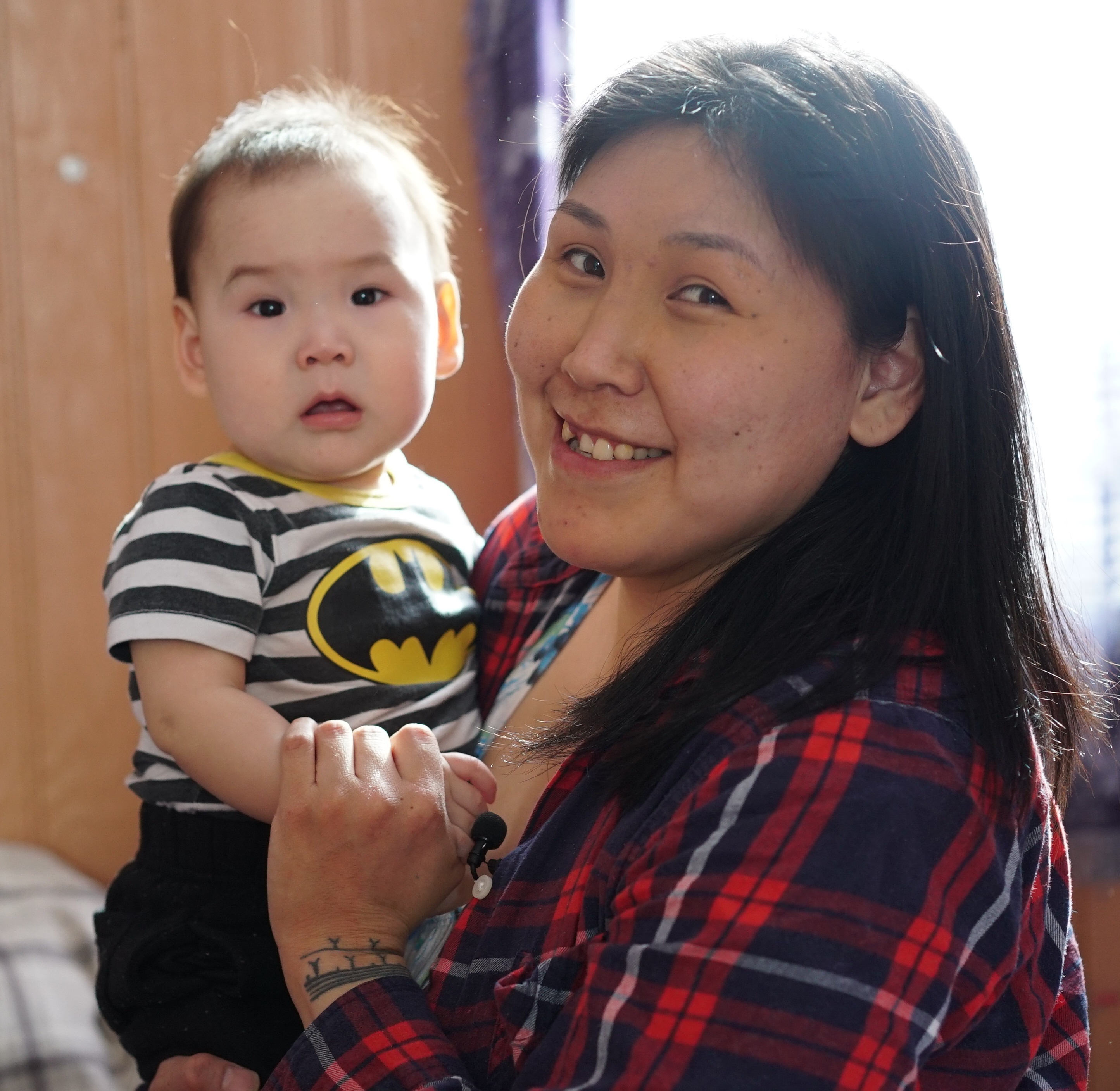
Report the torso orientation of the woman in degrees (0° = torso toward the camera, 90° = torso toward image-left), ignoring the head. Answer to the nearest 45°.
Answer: approximately 45°

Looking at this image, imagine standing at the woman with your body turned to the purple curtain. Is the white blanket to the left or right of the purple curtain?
left

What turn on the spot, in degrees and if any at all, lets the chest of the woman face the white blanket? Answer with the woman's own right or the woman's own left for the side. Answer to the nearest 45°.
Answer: approximately 90° to the woman's own right

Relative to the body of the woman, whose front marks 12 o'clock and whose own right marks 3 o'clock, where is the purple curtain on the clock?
The purple curtain is roughly at 4 o'clock from the woman.

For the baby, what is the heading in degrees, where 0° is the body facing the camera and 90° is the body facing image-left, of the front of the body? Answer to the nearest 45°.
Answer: approximately 315°

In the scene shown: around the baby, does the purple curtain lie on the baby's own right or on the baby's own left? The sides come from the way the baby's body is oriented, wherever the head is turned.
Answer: on the baby's own left
